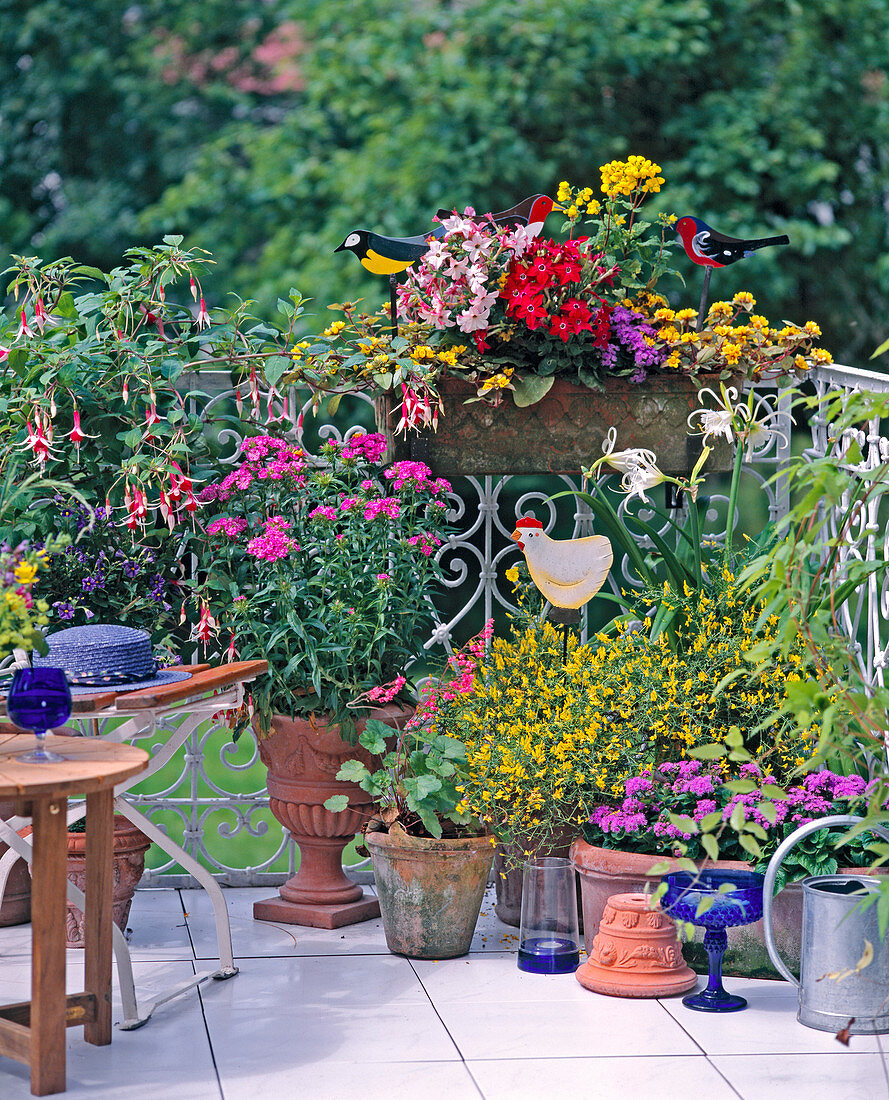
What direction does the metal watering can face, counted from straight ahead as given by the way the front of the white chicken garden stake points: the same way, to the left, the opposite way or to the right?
the opposite way

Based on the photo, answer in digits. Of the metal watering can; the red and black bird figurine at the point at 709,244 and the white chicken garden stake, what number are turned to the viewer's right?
1

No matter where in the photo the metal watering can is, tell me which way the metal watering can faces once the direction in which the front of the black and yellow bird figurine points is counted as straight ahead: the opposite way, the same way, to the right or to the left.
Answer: the opposite way

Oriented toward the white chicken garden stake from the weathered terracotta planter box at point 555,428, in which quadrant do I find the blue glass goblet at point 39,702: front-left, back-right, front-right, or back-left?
front-right

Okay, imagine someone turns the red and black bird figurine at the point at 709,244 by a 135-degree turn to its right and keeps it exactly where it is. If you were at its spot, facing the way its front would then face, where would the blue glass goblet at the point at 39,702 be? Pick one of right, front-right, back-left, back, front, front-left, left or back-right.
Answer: back

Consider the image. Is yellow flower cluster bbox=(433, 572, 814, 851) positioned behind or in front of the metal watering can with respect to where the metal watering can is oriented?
behind

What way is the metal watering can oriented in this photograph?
to the viewer's right

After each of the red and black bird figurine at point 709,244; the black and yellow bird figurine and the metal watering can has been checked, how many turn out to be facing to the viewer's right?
1

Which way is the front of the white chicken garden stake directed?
to the viewer's left

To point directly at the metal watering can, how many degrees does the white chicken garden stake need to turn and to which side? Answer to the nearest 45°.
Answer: approximately 135° to its left

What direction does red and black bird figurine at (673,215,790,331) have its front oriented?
to the viewer's left

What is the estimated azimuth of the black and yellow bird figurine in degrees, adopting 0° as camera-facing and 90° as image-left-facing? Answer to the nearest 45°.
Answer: approximately 90°

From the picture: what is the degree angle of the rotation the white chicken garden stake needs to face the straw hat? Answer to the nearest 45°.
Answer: approximately 45° to its left

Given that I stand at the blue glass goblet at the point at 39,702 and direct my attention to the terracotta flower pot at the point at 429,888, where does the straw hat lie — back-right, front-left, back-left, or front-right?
front-left

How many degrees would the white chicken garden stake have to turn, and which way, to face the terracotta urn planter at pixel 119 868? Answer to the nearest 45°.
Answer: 0° — it already faces it
